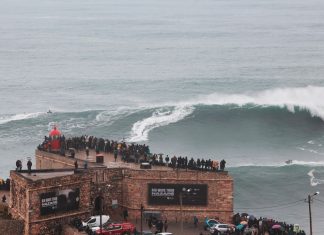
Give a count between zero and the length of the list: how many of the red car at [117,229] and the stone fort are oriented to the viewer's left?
1

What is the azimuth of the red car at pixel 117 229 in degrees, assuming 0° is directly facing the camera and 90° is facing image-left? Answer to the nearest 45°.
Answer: approximately 90°

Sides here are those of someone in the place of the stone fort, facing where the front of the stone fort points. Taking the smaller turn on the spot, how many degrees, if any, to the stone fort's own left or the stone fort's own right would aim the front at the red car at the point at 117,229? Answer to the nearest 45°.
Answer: approximately 45° to the stone fort's own right

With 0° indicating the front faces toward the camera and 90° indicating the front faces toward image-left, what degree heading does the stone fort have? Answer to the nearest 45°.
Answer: approximately 0°

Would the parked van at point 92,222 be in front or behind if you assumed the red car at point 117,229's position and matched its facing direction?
in front

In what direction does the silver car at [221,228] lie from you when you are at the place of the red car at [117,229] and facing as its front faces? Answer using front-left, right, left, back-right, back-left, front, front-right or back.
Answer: back

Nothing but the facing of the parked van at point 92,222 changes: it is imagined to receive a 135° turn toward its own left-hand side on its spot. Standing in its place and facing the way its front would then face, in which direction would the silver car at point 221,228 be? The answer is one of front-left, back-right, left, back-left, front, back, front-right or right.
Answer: front

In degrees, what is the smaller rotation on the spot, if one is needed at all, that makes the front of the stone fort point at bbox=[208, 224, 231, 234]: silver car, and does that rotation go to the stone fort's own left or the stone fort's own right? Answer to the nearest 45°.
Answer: approximately 45° to the stone fort's own left

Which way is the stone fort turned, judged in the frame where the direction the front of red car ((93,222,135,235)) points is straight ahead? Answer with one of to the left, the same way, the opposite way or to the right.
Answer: to the left
